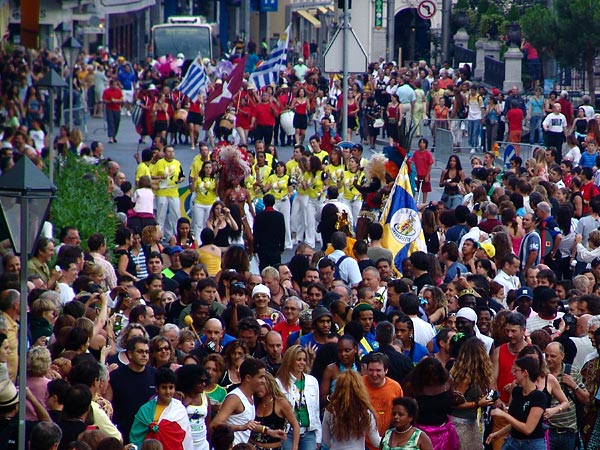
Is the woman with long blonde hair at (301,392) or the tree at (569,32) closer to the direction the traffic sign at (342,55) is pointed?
the tree

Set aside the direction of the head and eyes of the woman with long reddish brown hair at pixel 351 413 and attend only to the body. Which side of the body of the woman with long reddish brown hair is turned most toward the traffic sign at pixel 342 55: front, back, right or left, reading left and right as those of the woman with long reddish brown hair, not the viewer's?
front

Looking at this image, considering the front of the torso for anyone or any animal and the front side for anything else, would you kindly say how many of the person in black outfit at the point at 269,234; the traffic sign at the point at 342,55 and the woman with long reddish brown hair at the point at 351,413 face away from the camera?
3

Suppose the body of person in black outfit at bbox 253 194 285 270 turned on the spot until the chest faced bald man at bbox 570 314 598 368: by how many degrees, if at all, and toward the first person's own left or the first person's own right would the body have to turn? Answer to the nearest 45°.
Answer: approximately 180°

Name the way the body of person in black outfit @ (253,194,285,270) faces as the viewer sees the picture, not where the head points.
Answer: away from the camera

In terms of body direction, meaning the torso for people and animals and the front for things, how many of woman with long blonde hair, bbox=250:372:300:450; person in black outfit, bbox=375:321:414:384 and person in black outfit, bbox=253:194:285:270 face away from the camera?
2

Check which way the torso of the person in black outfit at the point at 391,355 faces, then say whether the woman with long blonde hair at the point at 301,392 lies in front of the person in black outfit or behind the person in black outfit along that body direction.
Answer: behind

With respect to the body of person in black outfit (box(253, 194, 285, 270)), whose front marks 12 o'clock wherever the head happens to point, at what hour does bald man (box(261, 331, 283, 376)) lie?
The bald man is roughly at 6 o'clock from the person in black outfit.

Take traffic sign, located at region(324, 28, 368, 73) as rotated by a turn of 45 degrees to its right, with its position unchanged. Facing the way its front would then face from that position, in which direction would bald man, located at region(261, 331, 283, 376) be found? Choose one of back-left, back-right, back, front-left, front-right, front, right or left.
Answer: back-right

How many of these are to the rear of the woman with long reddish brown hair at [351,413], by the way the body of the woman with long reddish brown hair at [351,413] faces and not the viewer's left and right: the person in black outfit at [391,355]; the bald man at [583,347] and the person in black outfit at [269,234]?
0

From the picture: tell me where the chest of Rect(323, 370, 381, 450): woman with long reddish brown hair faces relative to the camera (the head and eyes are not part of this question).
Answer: away from the camera

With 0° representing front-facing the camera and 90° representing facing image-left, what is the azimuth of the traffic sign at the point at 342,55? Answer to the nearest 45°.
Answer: approximately 180°

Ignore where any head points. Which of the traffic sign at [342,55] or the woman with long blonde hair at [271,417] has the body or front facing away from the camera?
the traffic sign

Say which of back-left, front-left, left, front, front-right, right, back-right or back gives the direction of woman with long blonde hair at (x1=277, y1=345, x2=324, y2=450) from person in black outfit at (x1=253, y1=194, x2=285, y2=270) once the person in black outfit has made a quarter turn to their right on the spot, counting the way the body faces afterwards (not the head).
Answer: right

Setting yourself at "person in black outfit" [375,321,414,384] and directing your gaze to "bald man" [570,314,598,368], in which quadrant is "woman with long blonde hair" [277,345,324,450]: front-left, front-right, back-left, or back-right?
back-right
